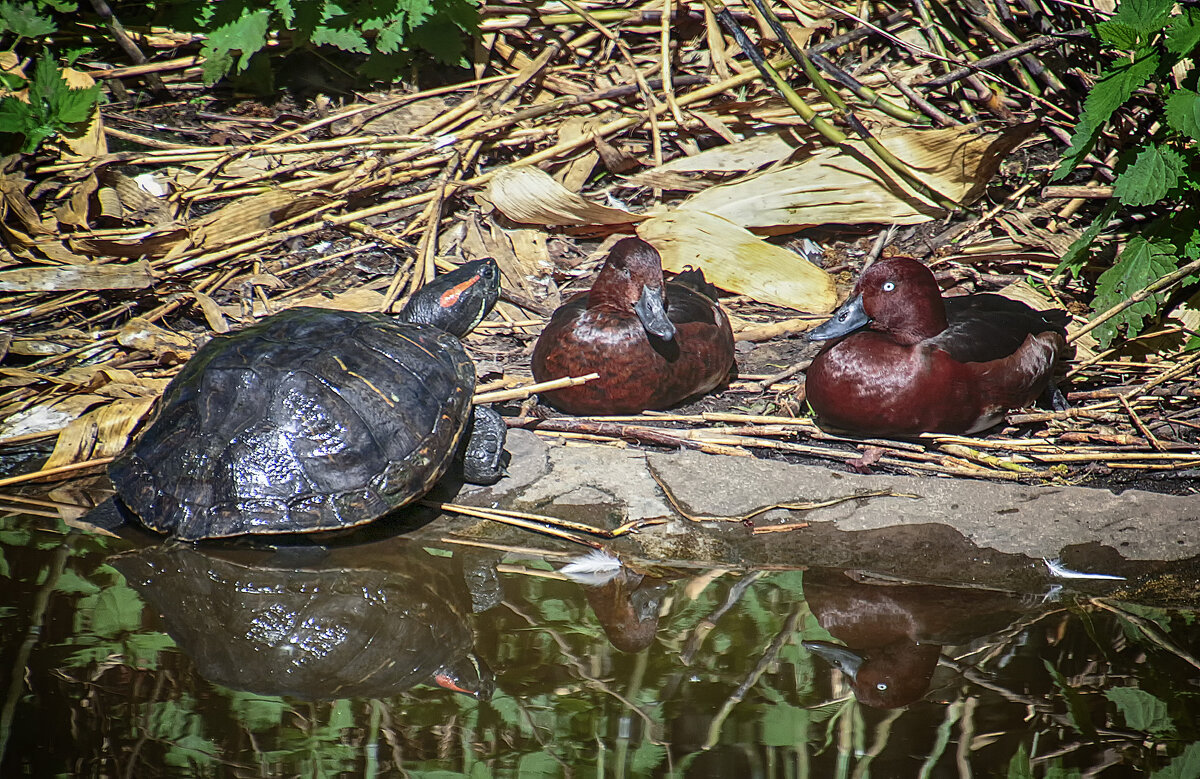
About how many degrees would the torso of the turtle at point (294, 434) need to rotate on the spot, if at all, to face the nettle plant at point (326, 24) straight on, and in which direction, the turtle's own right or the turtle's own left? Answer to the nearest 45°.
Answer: approximately 45° to the turtle's own left

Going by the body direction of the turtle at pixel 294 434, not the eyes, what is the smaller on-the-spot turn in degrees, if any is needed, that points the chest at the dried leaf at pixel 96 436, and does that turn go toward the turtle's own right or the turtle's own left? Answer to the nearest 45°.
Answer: approximately 90° to the turtle's own left

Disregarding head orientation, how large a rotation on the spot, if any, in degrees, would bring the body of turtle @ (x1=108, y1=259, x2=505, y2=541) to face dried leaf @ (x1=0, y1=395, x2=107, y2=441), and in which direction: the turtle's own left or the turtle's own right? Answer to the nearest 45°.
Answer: approximately 90° to the turtle's own left

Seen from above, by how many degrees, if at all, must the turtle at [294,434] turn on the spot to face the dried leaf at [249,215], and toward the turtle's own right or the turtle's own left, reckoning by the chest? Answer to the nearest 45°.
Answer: approximately 45° to the turtle's own left

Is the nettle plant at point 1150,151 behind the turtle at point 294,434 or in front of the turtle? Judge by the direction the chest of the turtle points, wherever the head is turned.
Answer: in front

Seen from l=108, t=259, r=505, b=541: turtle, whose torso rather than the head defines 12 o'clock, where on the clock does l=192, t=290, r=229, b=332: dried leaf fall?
The dried leaf is roughly at 10 o'clock from the turtle.

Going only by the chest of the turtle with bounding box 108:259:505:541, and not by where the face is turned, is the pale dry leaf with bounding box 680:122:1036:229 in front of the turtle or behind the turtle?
in front

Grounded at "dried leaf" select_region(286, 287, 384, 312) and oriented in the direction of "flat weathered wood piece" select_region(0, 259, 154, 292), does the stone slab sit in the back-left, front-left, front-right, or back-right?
back-left

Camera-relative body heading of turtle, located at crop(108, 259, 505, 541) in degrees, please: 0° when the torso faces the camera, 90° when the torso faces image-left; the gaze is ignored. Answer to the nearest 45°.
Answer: approximately 225°

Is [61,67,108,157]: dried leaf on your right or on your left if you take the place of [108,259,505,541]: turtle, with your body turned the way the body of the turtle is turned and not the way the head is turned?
on your left

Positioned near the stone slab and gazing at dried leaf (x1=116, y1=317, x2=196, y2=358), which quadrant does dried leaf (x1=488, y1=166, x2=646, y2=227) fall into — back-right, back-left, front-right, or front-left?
front-right

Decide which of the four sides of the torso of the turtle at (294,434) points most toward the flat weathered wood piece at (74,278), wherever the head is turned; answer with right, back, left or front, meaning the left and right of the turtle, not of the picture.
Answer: left
